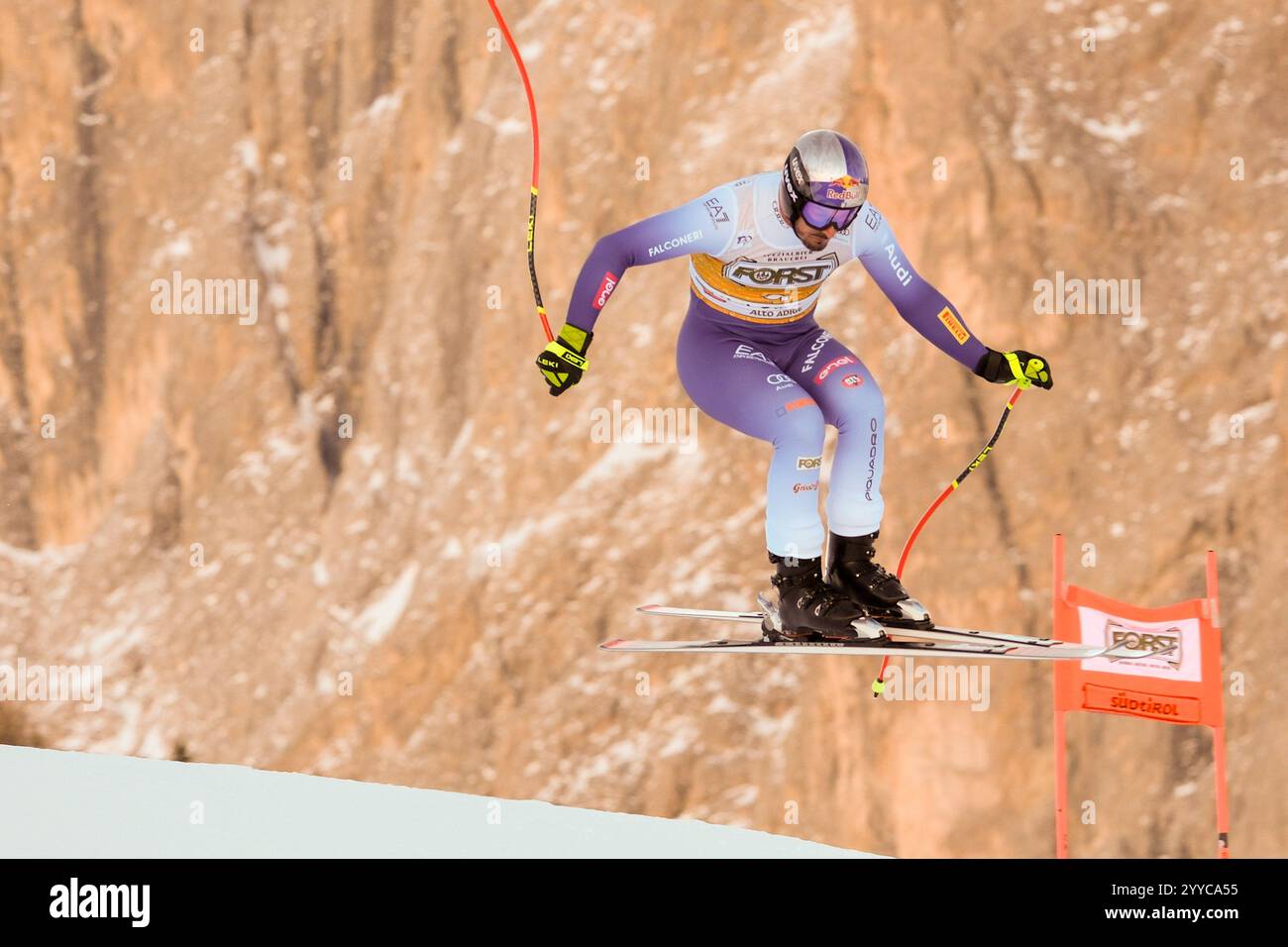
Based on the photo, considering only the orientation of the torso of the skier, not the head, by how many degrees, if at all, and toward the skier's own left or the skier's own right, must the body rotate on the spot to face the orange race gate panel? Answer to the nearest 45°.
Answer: approximately 90° to the skier's own left

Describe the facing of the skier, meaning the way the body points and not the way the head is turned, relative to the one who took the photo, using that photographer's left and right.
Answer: facing the viewer and to the right of the viewer

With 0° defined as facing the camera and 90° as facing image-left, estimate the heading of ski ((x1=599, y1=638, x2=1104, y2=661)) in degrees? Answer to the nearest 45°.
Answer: approximately 270°

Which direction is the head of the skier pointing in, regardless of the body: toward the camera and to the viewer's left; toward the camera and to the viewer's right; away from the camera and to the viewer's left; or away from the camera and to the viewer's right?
toward the camera and to the viewer's right
